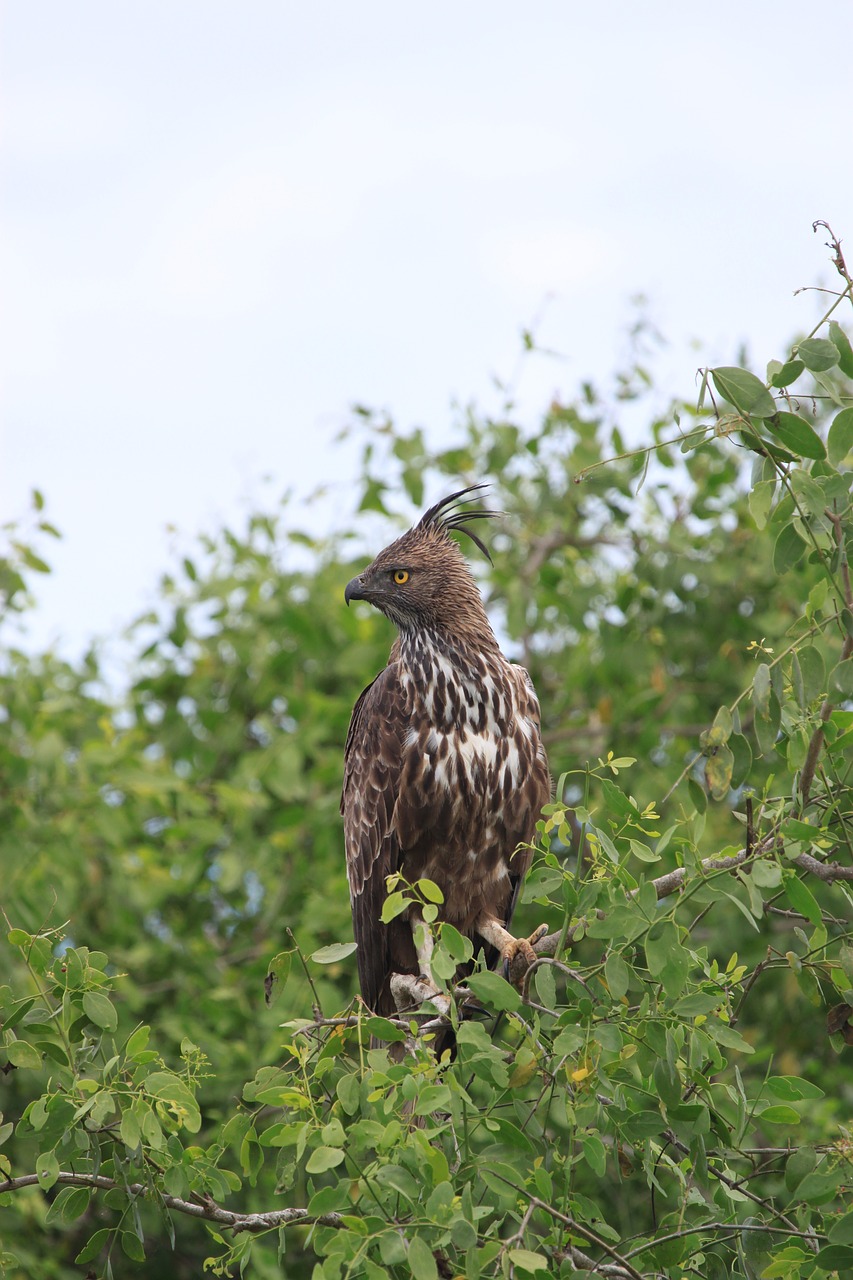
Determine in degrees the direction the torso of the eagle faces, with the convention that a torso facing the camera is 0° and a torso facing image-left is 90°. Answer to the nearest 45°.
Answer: approximately 315°
